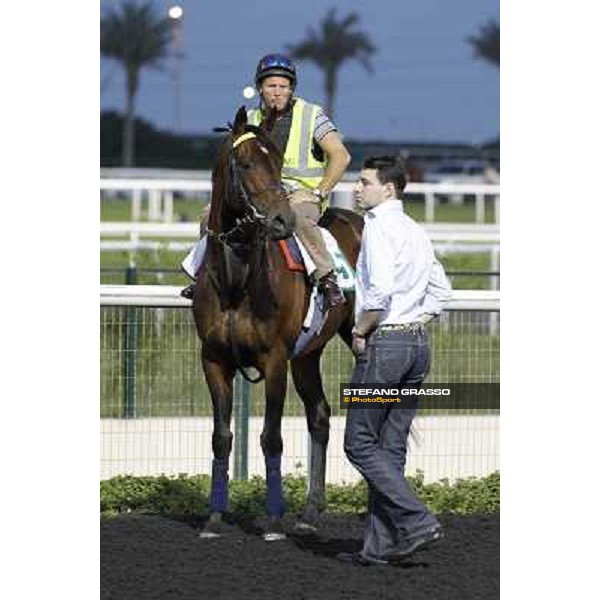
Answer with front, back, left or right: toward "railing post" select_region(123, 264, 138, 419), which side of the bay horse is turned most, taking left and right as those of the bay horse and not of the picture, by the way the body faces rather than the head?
right

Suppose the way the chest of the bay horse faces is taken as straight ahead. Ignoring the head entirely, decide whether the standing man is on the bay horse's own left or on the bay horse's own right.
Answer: on the bay horse's own left

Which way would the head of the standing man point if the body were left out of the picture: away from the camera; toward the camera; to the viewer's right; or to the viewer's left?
to the viewer's left

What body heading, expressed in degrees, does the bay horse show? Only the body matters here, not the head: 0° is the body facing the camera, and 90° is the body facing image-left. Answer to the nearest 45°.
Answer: approximately 45°

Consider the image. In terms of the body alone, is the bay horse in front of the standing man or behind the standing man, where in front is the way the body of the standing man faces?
in front
